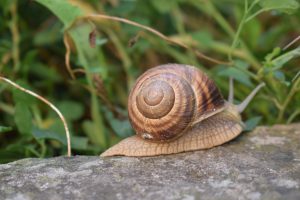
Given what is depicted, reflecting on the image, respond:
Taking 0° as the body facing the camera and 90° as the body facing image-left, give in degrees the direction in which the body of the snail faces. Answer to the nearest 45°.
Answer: approximately 270°

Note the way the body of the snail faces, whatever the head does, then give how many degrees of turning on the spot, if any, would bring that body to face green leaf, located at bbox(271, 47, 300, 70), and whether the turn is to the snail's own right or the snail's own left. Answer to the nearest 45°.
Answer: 0° — it already faces it

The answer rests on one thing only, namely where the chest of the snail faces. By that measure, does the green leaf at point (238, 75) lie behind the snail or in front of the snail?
in front

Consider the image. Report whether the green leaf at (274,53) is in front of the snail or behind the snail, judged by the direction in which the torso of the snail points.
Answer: in front

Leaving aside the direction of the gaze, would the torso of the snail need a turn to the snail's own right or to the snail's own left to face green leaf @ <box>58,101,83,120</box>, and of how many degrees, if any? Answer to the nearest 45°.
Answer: approximately 135° to the snail's own left

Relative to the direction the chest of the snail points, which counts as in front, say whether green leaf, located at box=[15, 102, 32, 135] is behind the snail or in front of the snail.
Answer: behind

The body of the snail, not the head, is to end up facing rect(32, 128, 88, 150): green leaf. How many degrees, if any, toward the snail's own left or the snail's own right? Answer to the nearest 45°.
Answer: approximately 180°

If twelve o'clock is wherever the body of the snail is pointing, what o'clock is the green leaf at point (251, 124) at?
The green leaf is roughly at 11 o'clock from the snail.

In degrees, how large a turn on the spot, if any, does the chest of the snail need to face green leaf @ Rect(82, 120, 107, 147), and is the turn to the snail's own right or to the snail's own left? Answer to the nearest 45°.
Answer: approximately 135° to the snail's own left
